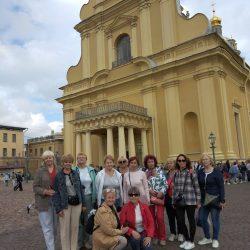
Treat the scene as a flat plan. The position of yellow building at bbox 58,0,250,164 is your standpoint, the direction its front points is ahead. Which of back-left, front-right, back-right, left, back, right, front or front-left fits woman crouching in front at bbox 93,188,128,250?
front-left

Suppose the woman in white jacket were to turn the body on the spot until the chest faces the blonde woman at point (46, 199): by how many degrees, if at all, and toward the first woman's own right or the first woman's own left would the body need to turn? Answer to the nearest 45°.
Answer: approximately 90° to the first woman's own right

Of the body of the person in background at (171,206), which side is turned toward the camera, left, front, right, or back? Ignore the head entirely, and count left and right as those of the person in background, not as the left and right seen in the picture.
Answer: front

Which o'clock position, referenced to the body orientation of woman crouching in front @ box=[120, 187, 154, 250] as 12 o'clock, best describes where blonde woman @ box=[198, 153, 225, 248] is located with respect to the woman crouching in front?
The blonde woman is roughly at 8 o'clock from the woman crouching in front.

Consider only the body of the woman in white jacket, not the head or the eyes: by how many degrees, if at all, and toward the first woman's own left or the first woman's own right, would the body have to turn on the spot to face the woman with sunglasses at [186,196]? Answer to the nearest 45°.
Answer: approximately 90° to the first woman's own left

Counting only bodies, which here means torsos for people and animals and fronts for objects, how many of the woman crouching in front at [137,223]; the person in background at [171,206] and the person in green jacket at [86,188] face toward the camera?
3

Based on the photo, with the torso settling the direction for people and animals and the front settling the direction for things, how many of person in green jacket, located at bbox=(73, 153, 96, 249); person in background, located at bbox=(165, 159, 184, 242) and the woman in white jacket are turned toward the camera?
3

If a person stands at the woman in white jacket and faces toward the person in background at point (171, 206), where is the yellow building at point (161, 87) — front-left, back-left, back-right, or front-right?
front-left

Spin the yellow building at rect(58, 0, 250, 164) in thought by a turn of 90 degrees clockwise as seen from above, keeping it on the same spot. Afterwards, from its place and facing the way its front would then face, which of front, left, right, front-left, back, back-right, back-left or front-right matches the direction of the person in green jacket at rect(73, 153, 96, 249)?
back-left

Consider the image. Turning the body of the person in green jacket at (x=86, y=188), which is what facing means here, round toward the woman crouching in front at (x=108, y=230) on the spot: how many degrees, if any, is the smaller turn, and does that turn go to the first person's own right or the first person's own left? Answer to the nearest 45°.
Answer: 0° — they already face them

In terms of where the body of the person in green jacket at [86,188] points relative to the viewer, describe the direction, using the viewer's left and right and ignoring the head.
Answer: facing the viewer

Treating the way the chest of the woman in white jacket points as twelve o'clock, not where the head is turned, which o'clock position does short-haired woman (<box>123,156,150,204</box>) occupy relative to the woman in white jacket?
The short-haired woman is roughly at 9 o'clock from the woman in white jacket.

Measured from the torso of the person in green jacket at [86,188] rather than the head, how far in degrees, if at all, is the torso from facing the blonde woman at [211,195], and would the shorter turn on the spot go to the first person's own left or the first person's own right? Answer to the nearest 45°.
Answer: approximately 90° to the first person's own left

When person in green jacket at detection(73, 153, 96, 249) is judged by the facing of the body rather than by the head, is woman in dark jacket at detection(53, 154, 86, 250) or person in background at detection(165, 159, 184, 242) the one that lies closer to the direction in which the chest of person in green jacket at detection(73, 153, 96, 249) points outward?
the woman in dark jacket
